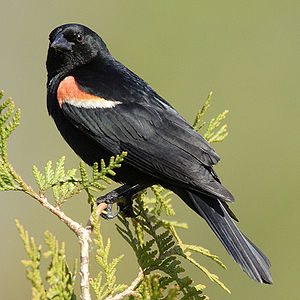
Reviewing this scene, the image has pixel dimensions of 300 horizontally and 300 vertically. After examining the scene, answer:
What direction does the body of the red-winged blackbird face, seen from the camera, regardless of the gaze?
to the viewer's left
